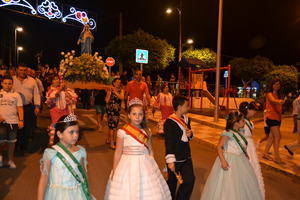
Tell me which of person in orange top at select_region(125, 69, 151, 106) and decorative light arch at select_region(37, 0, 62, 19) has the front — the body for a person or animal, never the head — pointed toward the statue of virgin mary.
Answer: the decorative light arch

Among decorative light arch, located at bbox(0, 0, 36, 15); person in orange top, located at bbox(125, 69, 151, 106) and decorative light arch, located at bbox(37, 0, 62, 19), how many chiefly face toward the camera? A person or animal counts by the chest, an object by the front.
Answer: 3

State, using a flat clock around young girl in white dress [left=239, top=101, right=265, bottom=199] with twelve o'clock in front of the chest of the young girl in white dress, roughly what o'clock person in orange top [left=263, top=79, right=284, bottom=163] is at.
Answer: The person in orange top is roughly at 8 o'clock from the young girl in white dress.

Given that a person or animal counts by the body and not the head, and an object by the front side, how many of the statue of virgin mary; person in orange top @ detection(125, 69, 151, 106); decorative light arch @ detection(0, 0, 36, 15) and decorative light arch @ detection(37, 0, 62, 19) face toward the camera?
4

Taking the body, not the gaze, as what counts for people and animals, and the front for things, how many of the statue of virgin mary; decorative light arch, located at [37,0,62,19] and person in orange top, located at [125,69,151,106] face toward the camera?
3

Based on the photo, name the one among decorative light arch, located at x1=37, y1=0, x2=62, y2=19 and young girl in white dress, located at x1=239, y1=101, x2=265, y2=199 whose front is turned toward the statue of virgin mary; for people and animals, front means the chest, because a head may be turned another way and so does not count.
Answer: the decorative light arch

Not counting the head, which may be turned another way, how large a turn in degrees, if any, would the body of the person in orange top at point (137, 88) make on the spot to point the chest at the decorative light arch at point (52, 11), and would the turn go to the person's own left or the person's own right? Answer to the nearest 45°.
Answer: approximately 135° to the person's own right

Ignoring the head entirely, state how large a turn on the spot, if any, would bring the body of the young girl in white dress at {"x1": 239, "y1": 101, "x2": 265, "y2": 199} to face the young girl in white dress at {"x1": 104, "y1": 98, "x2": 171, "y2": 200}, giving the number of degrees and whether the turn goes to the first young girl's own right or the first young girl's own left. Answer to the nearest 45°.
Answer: approximately 90° to the first young girl's own right

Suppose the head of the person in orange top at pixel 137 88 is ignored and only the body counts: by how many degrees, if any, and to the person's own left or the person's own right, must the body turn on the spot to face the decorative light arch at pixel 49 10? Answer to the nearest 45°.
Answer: approximately 135° to the person's own right

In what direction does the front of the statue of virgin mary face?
toward the camera
